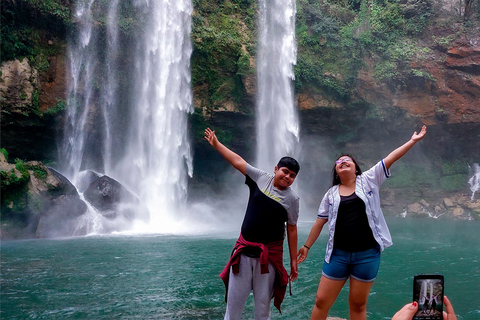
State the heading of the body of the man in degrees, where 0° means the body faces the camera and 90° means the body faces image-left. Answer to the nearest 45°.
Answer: approximately 0°

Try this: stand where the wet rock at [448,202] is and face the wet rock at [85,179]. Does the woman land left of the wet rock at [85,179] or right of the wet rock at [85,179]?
left

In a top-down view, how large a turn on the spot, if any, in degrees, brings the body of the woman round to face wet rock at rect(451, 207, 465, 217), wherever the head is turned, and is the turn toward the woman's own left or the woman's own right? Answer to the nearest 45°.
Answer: approximately 180°

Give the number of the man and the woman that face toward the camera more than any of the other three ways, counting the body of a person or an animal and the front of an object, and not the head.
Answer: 2

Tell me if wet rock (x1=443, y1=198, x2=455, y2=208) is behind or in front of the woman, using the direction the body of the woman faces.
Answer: behind
